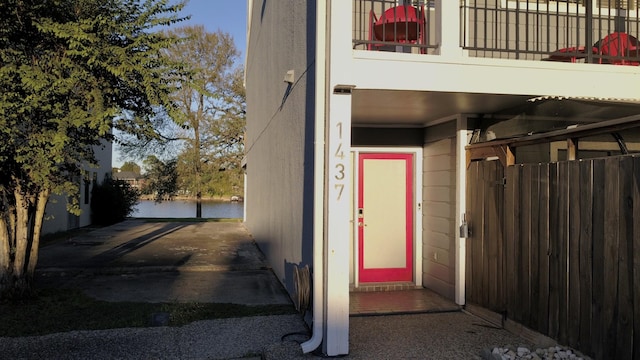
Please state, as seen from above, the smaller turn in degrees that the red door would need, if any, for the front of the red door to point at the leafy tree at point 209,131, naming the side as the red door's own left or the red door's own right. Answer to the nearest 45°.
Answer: approximately 135° to the red door's own right

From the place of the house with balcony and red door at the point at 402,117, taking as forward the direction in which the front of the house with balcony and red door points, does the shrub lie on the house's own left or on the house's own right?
on the house's own right

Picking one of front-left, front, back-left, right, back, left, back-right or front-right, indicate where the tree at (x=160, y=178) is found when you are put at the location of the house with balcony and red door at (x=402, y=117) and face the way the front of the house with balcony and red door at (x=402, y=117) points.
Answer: back-right

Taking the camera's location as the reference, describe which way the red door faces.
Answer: facing the viewer

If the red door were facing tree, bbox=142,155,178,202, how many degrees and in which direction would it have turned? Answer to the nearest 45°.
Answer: approximately 135° to its right

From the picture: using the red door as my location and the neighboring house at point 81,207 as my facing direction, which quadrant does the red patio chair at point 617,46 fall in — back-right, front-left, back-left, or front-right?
back-right

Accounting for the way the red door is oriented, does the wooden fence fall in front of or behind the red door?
in front

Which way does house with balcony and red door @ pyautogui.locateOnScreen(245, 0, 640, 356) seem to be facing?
toward the camera
